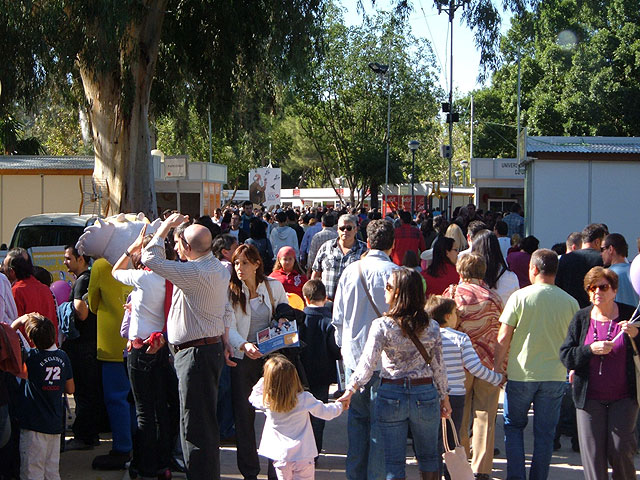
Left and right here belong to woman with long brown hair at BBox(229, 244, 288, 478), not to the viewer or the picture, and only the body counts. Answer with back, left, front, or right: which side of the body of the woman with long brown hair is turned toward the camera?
front

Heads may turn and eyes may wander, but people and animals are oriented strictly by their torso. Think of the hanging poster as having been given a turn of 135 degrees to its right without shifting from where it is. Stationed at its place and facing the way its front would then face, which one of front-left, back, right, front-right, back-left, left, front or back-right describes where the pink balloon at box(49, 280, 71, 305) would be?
back-left

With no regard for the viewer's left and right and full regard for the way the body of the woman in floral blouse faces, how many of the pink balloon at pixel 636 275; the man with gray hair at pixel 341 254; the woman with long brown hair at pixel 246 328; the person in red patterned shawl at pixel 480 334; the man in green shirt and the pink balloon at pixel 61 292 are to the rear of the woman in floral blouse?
0

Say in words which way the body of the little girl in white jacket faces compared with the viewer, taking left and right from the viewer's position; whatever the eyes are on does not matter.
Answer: facing away from the viewer

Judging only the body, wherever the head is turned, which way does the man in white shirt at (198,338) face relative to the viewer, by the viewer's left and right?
facing away from the viewer and to the left of the viewer

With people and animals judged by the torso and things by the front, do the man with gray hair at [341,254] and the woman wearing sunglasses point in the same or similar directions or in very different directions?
same or similar directions

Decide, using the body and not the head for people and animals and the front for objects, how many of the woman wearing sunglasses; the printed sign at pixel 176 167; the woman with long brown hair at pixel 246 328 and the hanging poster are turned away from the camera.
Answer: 0

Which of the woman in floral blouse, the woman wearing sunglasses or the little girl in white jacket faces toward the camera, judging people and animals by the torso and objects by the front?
the woman wearing sunglasses

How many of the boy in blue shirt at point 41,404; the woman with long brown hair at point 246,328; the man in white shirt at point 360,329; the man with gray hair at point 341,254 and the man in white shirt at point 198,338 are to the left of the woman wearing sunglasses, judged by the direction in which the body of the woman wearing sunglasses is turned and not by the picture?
0

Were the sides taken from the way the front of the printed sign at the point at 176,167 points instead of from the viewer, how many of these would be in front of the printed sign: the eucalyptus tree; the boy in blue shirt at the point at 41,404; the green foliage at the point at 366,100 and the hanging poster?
2

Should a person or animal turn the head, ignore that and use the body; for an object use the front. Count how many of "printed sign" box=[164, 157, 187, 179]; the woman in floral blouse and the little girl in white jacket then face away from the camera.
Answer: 2

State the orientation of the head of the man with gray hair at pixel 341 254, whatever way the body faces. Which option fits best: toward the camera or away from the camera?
toward the camera

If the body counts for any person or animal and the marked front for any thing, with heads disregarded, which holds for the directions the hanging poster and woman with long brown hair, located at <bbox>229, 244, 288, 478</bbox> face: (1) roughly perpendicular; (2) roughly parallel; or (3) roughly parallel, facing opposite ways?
roughly parallel

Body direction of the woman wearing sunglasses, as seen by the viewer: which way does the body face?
toward the camera

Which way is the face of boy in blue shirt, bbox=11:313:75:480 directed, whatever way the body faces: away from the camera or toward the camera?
away from the camera
